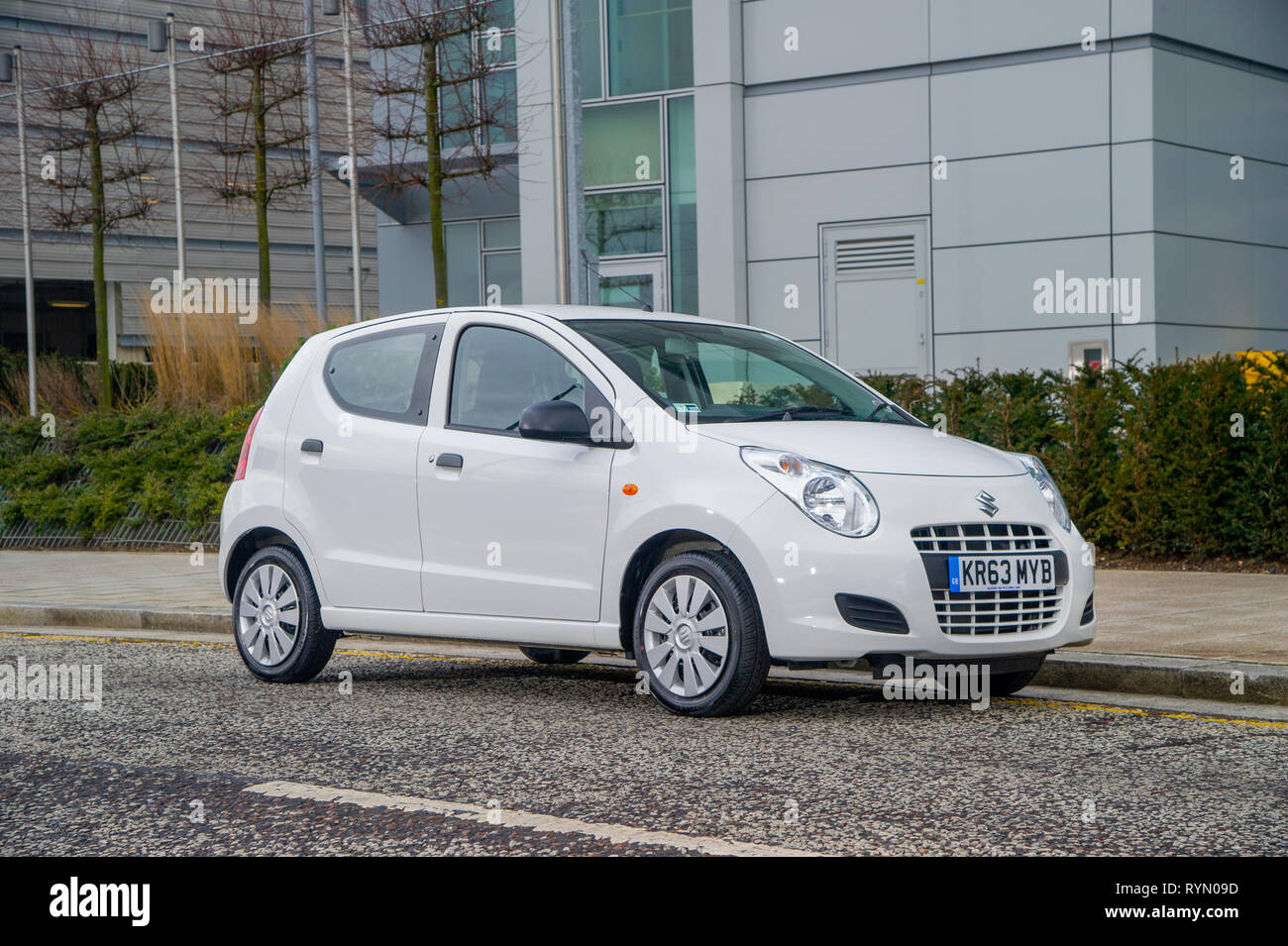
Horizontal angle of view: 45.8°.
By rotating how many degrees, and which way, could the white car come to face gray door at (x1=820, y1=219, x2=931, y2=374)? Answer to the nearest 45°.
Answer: approximately 135° to its left

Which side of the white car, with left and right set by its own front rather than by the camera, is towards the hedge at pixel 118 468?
back

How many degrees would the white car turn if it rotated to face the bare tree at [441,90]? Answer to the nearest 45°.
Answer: approximately 135° to its left

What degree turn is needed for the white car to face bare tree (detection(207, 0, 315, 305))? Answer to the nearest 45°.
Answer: approximately 135° to its left

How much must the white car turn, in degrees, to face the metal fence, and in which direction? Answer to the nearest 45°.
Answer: approximately 180°

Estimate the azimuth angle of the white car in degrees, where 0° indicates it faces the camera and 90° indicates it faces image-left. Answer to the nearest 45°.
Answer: approximately 315°
